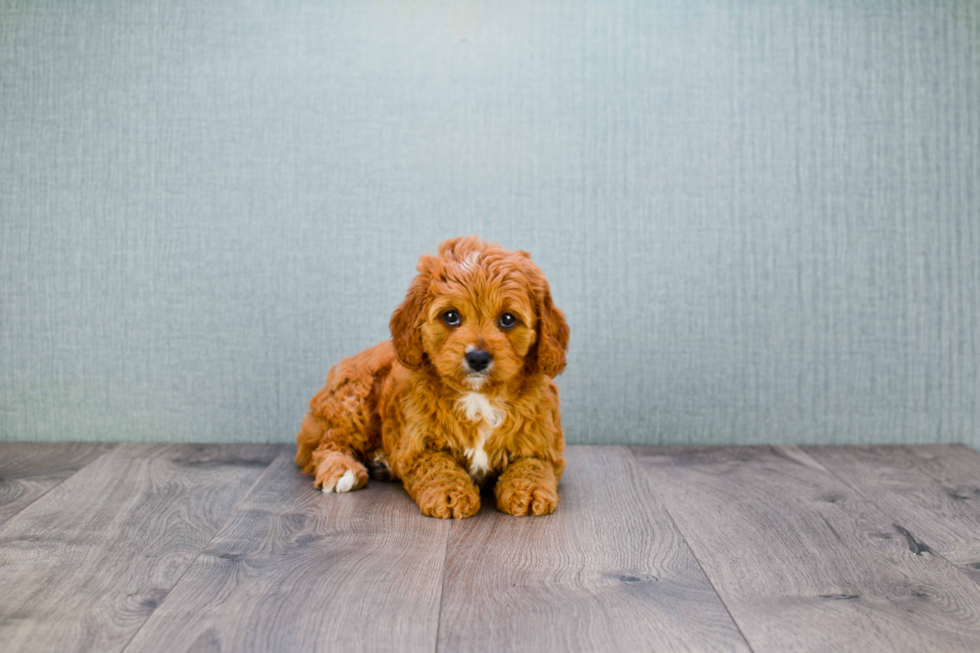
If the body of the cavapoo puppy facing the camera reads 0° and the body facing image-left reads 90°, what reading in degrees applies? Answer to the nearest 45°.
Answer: approximately 315°
